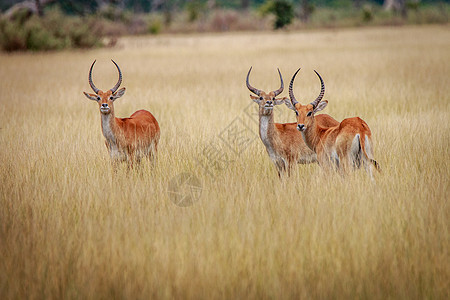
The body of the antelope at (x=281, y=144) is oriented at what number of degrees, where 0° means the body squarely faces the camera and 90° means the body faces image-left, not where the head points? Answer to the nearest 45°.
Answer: approximately 45°

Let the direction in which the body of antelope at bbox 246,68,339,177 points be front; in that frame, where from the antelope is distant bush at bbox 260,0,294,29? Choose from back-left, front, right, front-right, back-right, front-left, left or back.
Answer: back-right

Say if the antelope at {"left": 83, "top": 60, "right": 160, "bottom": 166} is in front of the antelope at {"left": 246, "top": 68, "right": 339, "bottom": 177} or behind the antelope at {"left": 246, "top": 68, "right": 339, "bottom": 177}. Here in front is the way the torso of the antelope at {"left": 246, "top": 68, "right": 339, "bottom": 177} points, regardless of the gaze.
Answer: in front

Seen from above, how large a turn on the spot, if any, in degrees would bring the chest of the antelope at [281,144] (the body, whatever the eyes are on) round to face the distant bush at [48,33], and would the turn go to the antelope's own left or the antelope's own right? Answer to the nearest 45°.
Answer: approximately 90° to the antelope's own right

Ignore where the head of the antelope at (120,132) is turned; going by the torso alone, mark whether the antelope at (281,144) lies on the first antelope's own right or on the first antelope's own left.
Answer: on the first antelope's own left

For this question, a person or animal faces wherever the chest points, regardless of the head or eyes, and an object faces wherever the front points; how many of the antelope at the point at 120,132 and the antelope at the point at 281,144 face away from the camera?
0

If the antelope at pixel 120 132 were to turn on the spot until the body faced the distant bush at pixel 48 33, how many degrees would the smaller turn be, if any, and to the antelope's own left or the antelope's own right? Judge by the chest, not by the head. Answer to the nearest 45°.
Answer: approximately 135° to the antelope's own right

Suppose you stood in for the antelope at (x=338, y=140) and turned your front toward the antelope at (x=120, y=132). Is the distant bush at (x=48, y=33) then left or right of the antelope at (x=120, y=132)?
right

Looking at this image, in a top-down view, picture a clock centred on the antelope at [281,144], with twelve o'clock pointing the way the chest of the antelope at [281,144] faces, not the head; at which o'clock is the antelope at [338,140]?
the antelope at [338,140] is roughly at 9 o'clock from the antelope at [281,144].

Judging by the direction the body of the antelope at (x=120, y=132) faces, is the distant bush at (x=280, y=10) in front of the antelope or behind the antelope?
behind

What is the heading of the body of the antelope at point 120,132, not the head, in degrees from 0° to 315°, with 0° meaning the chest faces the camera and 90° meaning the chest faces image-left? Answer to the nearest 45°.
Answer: approximately 45°
